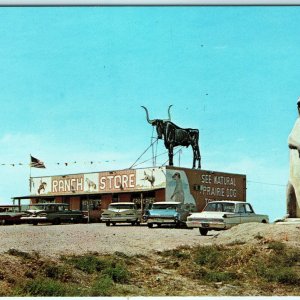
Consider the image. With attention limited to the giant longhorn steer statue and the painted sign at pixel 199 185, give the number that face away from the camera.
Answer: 0

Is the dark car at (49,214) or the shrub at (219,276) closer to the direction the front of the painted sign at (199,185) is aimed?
the shrub

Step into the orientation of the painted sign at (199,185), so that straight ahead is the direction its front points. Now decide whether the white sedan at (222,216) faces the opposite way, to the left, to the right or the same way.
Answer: to the left

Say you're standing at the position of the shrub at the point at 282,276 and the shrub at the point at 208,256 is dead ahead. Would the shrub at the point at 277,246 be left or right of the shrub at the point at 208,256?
right

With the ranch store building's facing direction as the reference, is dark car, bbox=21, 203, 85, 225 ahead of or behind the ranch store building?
ahead

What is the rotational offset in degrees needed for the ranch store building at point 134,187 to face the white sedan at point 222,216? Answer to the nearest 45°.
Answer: approximately 45° to its left
